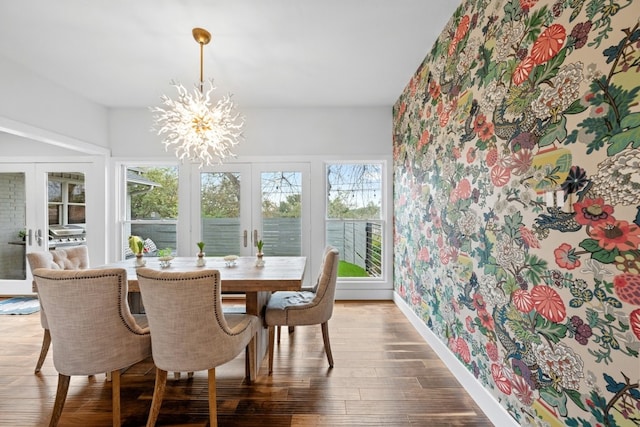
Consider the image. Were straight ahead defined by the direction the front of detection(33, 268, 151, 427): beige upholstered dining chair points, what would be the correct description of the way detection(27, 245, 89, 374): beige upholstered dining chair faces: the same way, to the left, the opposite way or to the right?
to the right

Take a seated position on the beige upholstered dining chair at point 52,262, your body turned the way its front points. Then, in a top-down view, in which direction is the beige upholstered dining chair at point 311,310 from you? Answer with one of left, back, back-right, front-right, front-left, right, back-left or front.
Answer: front

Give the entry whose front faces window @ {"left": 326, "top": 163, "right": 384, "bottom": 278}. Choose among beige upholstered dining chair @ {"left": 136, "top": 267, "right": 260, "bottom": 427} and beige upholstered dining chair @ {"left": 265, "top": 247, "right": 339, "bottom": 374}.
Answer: beige upholstered dining chair @ {"left": 136, "top": 267, "right": 260, "bottom": 427}

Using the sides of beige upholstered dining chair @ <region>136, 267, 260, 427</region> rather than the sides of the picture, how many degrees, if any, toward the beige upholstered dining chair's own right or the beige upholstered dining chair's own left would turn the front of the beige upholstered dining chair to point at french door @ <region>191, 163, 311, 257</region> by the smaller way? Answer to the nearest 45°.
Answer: approximately 45° to the beige upholstered dining chair's own left

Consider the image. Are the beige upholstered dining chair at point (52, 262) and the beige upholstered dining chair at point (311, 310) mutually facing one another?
yes

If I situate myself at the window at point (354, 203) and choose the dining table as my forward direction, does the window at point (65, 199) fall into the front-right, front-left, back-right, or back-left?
front-right

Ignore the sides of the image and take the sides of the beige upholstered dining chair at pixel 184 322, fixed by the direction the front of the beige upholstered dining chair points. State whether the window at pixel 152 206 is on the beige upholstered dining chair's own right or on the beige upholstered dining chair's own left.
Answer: on the beige upholstered dining chair's own left

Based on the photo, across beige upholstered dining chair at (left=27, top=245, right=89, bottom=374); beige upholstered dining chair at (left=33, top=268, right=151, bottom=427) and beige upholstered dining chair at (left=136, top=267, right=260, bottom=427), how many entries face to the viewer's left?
0

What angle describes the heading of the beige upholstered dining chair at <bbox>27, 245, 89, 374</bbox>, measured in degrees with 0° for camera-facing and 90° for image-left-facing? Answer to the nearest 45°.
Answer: approximately 315°

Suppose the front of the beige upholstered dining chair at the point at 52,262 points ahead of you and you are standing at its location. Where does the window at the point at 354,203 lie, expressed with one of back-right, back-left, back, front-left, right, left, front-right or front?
front-left

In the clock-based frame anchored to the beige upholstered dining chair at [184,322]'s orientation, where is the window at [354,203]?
The window is roughly at 12 o'clock from the beige upholstered dining chair.

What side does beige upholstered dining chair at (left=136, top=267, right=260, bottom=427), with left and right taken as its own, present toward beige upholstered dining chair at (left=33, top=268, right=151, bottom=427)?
left

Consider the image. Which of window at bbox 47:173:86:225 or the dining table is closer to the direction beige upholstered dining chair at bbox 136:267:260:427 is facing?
the dining table

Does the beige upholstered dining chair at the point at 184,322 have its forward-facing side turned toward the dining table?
yes

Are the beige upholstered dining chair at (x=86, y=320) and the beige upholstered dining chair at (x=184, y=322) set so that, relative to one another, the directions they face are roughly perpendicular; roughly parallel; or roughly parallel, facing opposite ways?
roughly parallel

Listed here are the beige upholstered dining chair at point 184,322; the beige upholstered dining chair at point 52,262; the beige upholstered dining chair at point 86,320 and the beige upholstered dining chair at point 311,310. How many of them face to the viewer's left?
1

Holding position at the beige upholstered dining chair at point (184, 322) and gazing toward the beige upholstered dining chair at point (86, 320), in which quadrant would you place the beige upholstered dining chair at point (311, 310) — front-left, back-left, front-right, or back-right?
back-right

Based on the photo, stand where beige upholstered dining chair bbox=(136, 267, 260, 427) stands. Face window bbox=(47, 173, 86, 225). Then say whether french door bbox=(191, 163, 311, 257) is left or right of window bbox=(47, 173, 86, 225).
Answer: right
